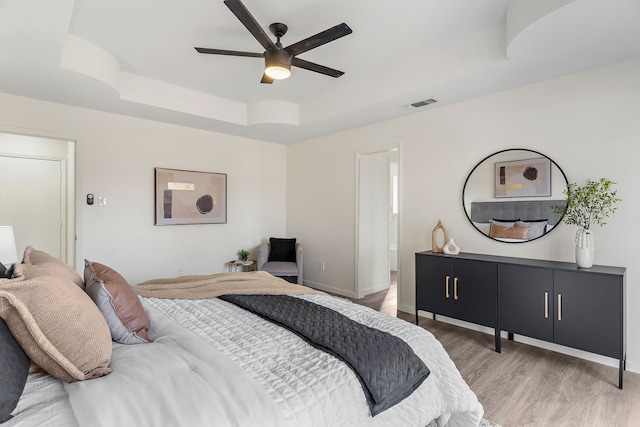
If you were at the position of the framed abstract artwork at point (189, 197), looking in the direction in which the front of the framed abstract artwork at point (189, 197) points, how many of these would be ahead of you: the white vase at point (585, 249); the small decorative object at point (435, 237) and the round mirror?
3

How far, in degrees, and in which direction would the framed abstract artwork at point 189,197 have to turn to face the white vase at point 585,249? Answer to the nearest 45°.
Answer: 0° — it already faces it

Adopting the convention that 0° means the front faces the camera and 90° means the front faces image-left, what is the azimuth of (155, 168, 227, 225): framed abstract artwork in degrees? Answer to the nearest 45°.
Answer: approximately 315°

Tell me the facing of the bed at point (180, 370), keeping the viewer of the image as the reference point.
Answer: facing away from the viewer and to the right of the viewer

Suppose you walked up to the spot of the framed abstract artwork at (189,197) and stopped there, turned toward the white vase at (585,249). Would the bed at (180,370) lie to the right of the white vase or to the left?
right

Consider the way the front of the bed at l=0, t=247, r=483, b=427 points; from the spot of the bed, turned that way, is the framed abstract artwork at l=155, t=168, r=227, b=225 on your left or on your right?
on your left

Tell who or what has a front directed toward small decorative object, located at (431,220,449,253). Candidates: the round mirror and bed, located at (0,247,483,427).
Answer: the bed

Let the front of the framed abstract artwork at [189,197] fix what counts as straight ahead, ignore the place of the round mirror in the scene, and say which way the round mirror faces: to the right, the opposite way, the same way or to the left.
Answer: to the right

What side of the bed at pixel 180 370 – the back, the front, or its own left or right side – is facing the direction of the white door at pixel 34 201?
left

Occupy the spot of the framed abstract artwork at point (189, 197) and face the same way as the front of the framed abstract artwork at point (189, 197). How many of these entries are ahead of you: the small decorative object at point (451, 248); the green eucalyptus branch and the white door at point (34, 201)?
2
